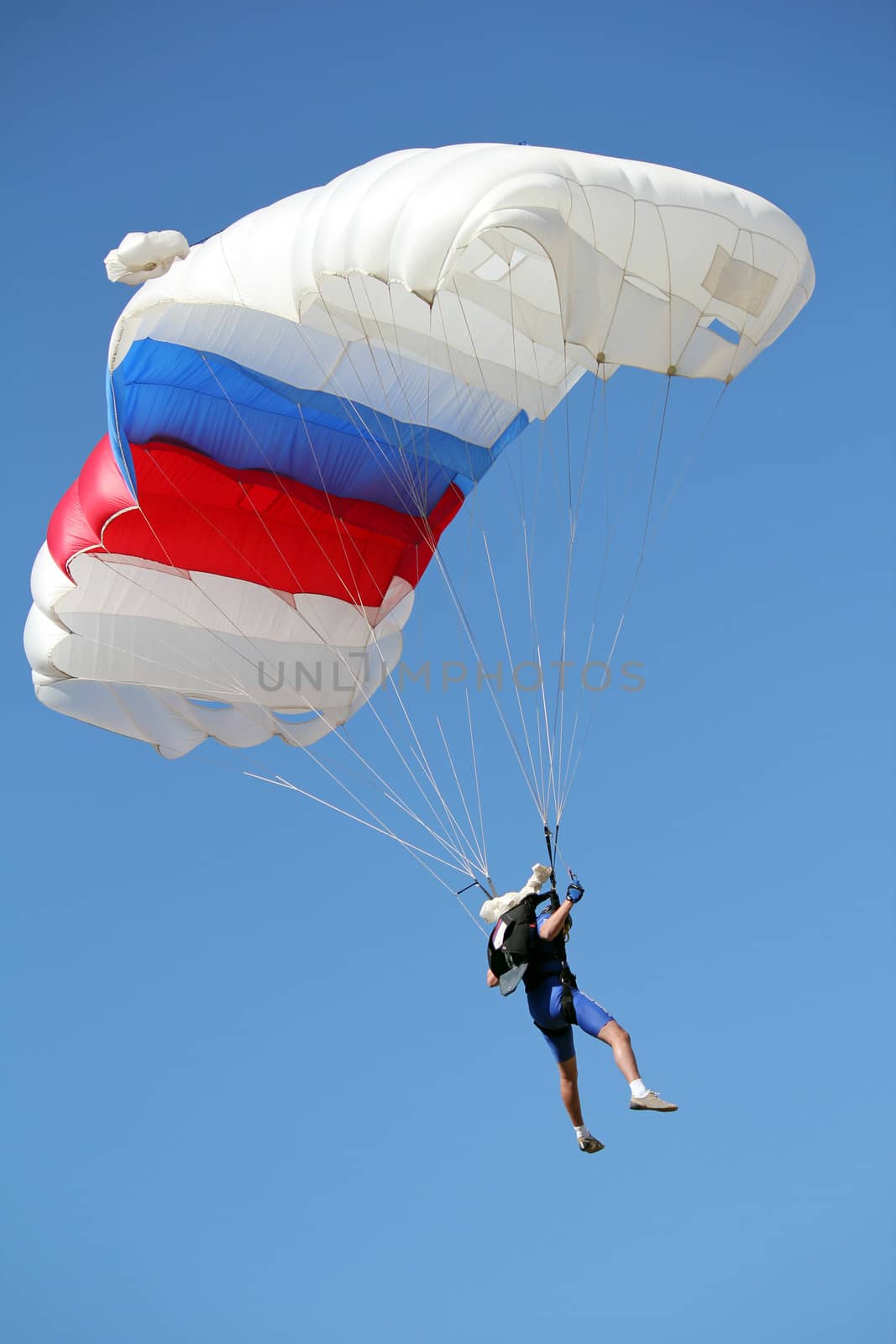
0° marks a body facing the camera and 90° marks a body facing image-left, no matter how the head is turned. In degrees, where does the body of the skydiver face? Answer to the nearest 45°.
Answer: approximately 270°
